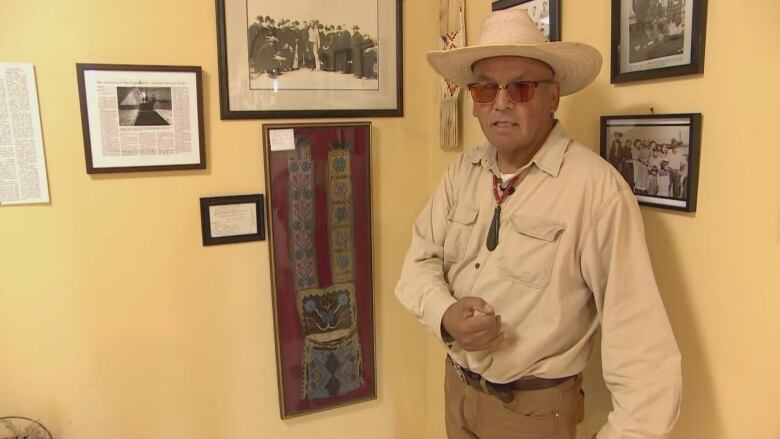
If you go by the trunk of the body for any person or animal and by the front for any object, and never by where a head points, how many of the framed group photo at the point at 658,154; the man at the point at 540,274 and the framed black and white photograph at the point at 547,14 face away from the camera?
0

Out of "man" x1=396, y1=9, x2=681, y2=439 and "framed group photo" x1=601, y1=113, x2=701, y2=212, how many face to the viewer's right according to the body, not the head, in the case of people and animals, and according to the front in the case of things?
0

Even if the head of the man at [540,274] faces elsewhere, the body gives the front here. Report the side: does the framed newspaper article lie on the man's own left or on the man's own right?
on the man's own right

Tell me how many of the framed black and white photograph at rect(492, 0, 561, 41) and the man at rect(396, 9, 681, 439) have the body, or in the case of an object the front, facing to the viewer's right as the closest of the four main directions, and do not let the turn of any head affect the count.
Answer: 0

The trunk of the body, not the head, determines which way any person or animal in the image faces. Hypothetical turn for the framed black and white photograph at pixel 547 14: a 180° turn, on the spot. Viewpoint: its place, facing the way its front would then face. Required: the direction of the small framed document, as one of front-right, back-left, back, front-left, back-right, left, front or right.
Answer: back-left

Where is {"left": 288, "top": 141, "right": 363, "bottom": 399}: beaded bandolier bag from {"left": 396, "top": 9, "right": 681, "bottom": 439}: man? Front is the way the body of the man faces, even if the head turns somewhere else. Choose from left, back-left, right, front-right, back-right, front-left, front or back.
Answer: right

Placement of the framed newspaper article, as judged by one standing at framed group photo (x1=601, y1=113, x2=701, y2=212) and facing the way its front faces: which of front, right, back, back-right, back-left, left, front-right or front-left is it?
front-right
